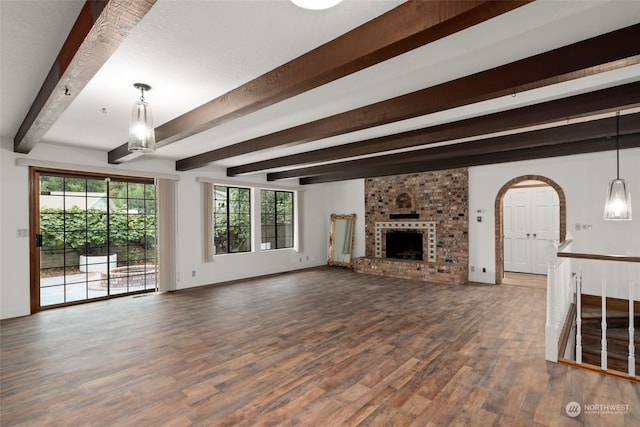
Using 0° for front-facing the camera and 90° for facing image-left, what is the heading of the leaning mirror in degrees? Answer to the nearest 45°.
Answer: approximately 0°

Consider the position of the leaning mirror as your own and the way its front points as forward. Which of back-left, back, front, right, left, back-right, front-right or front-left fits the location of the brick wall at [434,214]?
front-left

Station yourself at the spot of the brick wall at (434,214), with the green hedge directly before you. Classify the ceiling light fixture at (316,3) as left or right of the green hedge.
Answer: left

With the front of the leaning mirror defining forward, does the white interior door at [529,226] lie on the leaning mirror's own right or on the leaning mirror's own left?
on the leaning mirror's own left

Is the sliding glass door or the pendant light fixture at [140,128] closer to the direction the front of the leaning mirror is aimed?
the pendant light fixture

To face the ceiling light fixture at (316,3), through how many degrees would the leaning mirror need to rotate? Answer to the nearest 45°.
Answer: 0° — it already faces it

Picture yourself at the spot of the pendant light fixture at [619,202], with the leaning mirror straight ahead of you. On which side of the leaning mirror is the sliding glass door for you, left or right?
left

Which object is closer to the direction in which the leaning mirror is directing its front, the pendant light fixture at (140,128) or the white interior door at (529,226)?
the pendant light fixture

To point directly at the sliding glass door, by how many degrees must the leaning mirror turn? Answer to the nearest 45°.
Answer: approximately 45° to its right

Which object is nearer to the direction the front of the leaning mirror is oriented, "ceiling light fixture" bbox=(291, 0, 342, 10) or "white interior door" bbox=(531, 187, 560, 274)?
the ceiling light fixture

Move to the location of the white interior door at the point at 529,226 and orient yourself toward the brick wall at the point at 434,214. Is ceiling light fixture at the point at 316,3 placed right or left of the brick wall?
left
